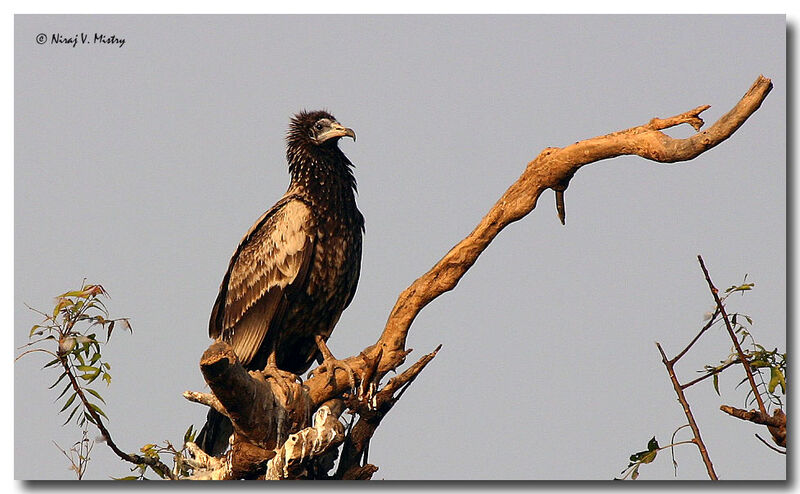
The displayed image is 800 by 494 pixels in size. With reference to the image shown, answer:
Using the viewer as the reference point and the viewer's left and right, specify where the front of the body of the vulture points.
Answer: facing the viewer and to the right of the viewer

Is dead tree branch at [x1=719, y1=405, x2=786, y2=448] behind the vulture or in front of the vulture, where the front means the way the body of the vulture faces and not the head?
in front
